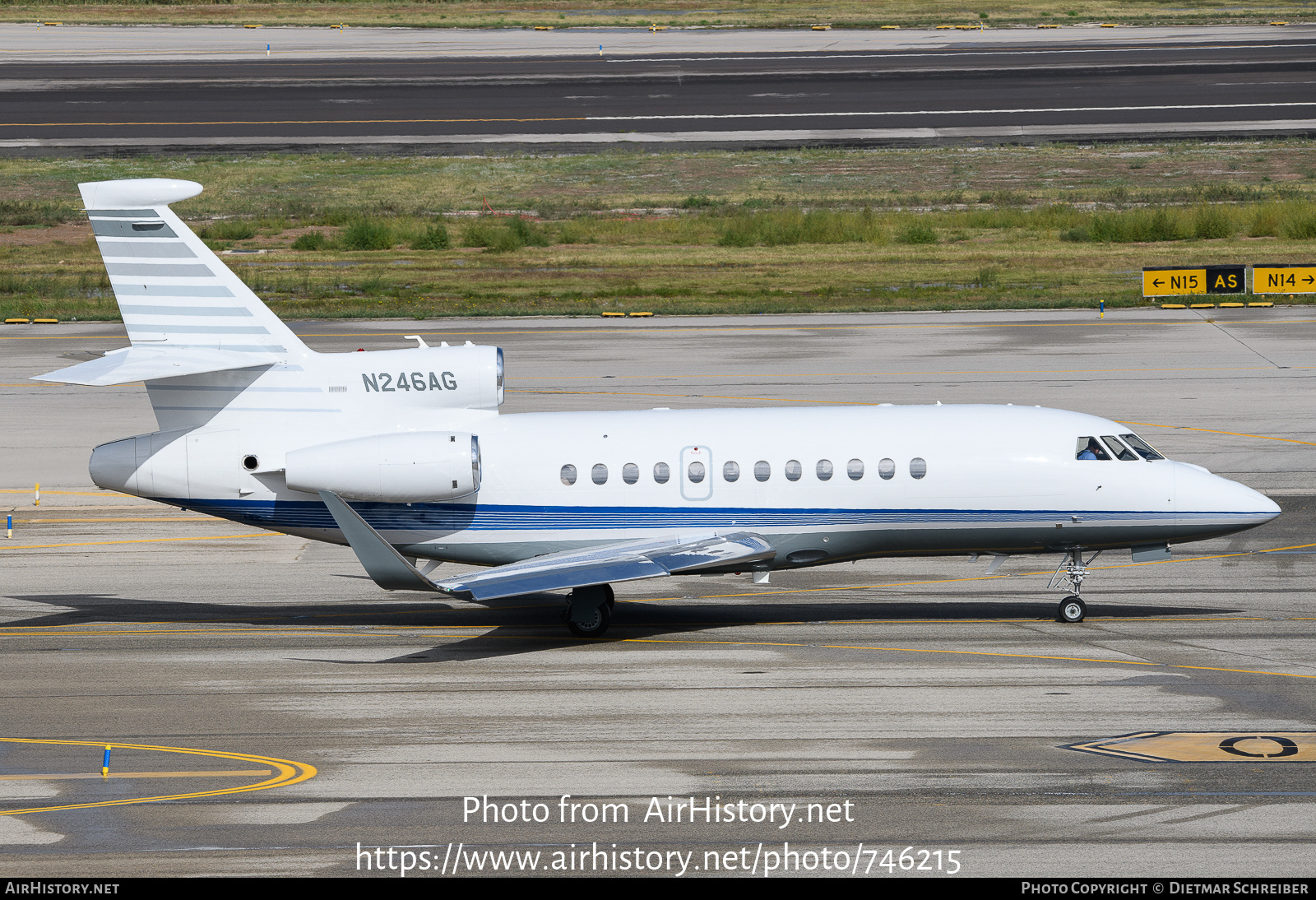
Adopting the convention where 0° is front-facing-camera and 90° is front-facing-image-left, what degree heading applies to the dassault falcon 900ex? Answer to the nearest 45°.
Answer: approximately 270°
